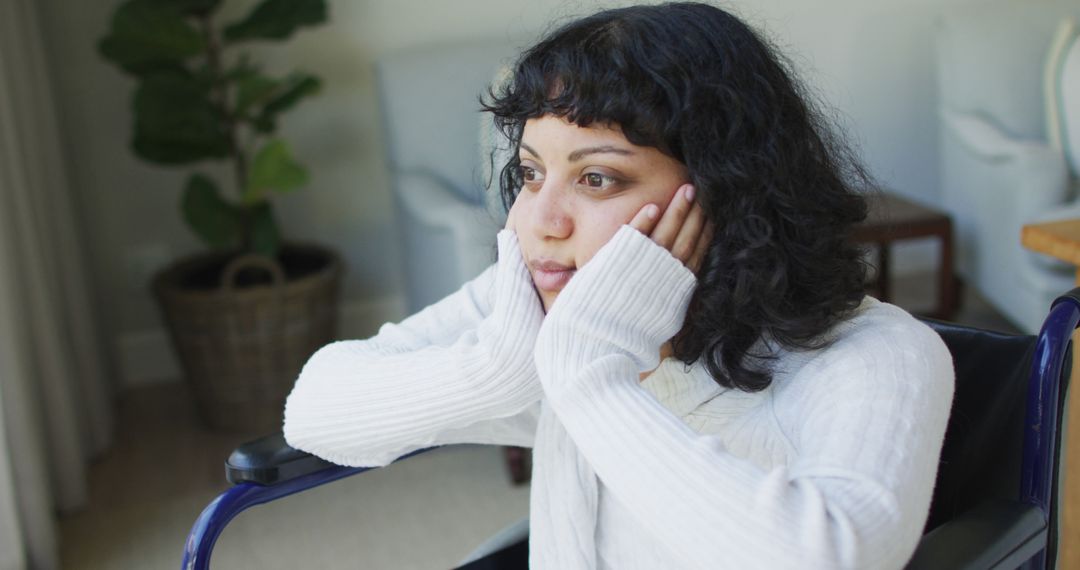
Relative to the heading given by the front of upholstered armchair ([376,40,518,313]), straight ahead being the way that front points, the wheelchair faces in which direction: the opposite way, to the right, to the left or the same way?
to the right

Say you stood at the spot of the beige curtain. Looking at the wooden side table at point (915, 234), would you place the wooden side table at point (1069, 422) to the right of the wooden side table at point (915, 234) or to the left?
right

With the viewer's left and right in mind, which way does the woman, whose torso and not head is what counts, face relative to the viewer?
facing the viewer and to the left of the viewer

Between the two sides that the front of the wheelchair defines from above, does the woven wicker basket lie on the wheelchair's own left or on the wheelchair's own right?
on the wheelchair's own right

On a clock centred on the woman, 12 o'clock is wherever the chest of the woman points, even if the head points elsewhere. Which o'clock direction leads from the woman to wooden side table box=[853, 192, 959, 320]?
The wooden side table is roughly at 5 o'clock from the woman.

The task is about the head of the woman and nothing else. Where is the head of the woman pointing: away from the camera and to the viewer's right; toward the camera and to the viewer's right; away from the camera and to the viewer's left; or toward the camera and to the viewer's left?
toward the camera and to the viewer's left

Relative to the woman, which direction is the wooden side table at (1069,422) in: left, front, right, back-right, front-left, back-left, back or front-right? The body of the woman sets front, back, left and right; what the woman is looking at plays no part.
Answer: back

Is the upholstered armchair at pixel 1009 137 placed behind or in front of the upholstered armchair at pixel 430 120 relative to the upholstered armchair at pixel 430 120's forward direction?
in front

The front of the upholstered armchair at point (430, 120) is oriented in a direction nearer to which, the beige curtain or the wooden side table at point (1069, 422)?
the wooden side table

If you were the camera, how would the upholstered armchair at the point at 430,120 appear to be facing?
facing the viewer and to the right of the viewer

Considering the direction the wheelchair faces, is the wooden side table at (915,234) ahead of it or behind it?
behind

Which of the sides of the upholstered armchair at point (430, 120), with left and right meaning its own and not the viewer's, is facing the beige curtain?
right
